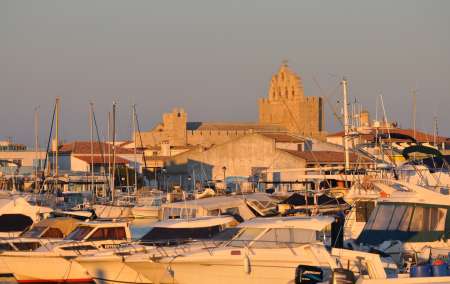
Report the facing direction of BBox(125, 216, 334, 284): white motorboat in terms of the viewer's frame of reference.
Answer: facing to the left of the viewer

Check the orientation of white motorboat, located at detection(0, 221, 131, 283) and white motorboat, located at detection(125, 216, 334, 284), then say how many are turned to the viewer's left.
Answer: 2

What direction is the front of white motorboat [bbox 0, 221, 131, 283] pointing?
to the viewer's left
